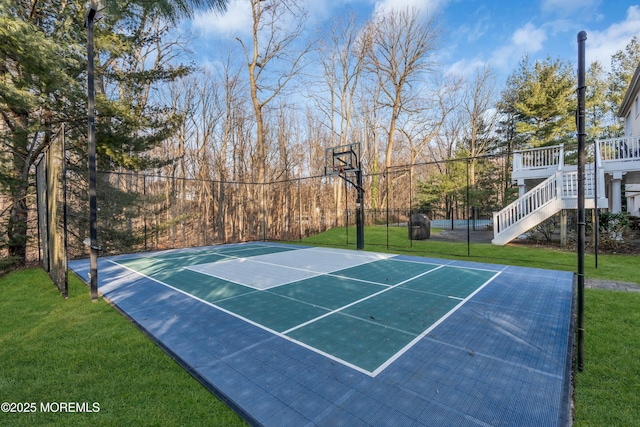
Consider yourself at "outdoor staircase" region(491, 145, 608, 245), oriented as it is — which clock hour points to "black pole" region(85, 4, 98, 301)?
The black pole is roughly at 10 o'clock from the outdoor staircase.

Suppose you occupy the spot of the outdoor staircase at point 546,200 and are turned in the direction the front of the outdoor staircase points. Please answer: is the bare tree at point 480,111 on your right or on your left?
on your right

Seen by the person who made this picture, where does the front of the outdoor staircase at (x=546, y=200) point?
facing to the left of the viewer

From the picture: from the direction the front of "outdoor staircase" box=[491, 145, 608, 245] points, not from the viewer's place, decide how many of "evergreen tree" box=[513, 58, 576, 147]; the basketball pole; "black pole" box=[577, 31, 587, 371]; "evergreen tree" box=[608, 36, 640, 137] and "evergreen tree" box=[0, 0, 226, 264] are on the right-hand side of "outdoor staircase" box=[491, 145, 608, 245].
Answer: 2

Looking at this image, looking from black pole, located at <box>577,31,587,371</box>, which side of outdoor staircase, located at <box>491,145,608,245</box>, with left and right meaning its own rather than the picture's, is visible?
left

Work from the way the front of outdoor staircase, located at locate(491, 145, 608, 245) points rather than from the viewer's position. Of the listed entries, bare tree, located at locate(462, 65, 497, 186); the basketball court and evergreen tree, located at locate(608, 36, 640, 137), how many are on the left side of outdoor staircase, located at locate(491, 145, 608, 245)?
1

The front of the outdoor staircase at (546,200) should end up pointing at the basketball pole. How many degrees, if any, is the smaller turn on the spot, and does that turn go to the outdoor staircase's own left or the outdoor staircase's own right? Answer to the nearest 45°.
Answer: approximately 45° to the outdoor staircase's own left

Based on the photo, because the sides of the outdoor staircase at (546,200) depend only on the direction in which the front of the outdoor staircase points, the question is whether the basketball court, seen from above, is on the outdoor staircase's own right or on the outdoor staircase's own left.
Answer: on the outdoor staircase's own left

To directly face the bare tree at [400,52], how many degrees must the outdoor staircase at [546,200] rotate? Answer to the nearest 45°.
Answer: approximately 45° to its right

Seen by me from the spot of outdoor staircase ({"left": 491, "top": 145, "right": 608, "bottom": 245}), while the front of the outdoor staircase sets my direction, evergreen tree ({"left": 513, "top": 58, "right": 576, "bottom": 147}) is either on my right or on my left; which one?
on my right

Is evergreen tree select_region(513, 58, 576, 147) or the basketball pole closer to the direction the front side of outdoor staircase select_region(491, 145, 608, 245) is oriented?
the basketball pole
